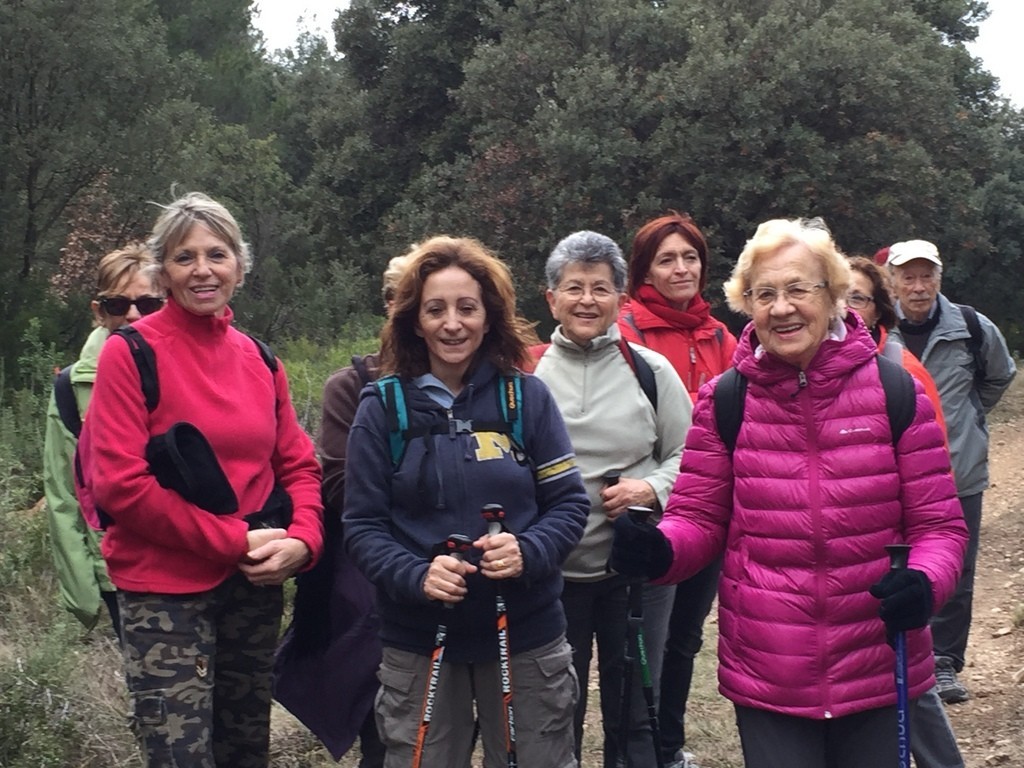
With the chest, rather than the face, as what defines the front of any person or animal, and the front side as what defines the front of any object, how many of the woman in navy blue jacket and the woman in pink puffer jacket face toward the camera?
2

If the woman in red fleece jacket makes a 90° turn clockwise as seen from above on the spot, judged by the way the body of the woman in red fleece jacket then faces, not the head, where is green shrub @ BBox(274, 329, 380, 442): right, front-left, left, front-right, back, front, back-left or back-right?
back-right

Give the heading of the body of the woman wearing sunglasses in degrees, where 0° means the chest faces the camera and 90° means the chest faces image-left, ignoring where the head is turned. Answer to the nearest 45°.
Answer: approximately 315°

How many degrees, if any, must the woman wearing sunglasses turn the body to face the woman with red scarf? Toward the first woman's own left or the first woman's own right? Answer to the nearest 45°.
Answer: approximately 45° to the first woman's own left

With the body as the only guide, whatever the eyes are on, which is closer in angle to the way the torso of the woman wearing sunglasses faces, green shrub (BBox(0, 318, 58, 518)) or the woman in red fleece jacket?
the woman in red fleece jacket

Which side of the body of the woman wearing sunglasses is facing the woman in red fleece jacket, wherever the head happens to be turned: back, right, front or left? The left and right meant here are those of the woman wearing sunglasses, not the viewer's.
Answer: front
